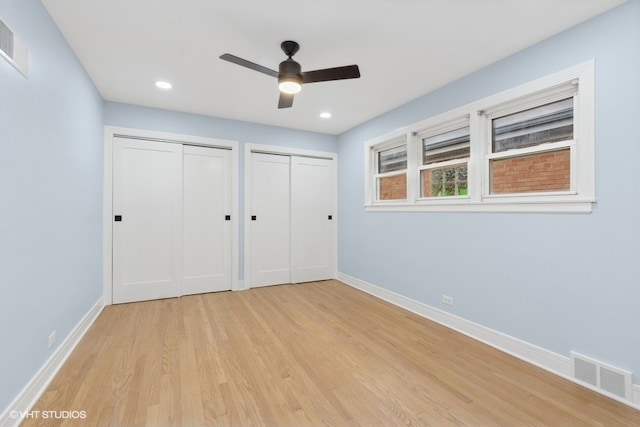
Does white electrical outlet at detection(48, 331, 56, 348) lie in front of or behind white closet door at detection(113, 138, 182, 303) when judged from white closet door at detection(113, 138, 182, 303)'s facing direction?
in front

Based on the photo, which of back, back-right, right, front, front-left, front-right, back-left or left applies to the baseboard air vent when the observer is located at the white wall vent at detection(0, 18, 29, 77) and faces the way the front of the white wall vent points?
front-right

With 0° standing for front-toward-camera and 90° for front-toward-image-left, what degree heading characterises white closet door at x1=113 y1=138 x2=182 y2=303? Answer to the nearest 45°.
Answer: approximately 0°

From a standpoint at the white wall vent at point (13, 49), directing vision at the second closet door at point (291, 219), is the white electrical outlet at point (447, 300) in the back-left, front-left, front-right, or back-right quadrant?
front-right

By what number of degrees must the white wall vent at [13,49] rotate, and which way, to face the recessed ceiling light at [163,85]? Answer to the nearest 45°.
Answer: approximately 45° to its left

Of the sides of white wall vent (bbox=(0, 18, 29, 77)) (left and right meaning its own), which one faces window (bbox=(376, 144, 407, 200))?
front

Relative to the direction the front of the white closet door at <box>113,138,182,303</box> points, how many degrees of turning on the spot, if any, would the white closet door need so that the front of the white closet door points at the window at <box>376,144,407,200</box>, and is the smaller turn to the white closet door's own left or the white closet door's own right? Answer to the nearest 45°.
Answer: approximately 45° to the white closet door's own left

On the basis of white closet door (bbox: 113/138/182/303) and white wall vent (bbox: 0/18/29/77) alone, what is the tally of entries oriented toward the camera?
1

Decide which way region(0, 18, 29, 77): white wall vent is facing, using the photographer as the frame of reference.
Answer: facing to the right of the viewer

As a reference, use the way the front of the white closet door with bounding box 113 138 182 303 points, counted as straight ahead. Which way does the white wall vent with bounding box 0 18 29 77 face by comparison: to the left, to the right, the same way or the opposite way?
to the left

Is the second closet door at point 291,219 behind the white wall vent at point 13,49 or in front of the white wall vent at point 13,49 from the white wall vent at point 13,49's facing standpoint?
in front

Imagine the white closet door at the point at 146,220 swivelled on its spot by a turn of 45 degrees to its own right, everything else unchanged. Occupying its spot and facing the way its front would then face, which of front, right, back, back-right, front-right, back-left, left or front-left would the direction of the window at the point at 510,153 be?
left

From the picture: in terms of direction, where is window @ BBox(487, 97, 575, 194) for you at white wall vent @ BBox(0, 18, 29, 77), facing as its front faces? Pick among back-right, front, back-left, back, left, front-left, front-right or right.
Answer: front-right

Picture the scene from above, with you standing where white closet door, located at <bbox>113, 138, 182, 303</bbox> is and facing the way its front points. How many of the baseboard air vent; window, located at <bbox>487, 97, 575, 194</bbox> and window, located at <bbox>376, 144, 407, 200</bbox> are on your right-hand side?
0

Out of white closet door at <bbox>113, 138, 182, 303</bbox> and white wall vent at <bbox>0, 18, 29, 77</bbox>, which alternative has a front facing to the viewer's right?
the white wall vent
